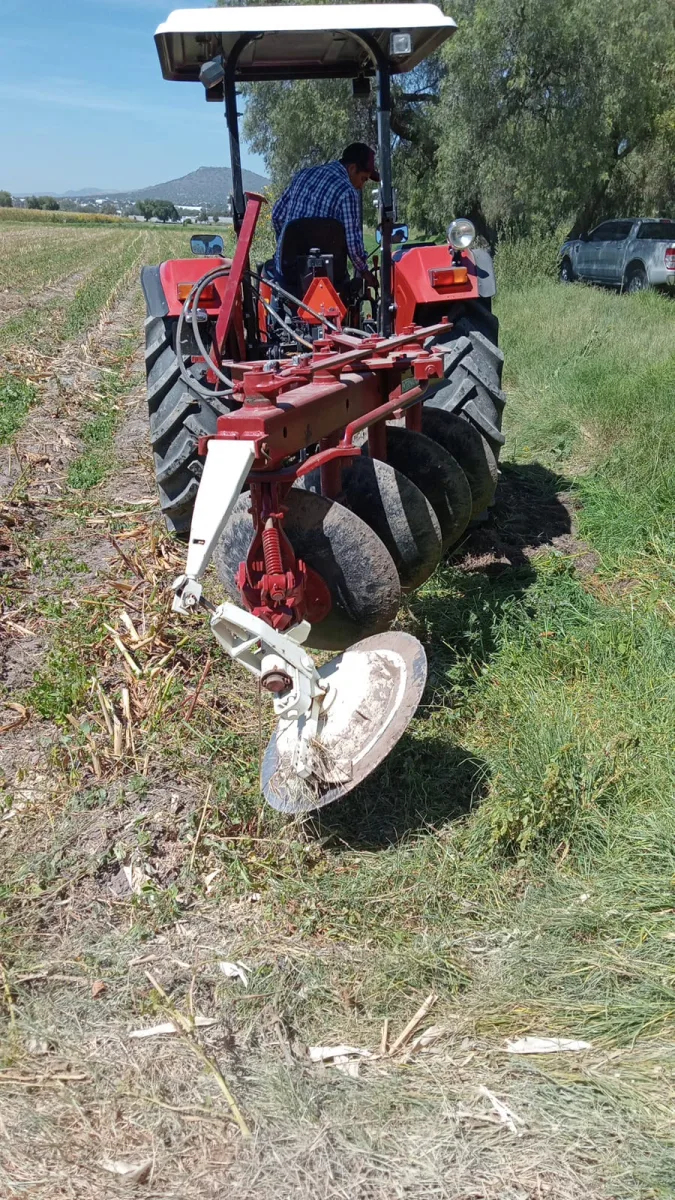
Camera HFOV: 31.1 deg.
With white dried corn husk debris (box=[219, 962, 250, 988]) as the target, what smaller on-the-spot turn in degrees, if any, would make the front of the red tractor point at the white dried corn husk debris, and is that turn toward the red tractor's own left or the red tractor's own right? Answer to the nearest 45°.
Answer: approximately 180°

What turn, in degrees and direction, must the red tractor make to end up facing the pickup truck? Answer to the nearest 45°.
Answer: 0° — it already faces it

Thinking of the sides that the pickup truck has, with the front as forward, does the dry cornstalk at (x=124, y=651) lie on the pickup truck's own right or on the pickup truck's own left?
on the pickup truck's own left

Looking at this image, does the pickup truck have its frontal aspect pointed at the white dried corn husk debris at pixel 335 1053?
no

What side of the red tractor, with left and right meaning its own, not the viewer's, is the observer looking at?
back

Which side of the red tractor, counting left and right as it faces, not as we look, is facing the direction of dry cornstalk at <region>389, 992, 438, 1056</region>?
back

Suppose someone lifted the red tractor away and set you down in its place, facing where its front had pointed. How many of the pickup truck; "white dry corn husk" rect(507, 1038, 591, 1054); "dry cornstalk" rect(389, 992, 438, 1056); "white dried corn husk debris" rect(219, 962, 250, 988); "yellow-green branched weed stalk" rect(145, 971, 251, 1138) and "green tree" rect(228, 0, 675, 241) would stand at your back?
4

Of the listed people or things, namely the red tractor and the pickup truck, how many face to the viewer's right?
0

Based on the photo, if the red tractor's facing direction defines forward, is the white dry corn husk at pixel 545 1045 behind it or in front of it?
behind

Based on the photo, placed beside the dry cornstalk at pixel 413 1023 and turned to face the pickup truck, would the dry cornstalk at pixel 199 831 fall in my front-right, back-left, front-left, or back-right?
front-left

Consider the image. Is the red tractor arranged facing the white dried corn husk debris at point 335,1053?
no

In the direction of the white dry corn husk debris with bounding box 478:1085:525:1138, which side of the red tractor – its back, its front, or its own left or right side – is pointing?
back

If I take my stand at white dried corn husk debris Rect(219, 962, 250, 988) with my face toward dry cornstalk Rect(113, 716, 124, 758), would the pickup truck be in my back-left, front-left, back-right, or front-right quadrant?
front-right

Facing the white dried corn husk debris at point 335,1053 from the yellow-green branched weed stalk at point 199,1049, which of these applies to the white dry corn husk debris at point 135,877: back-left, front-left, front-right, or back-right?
back-left

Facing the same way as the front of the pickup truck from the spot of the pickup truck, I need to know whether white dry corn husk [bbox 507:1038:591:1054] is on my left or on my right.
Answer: on my left
